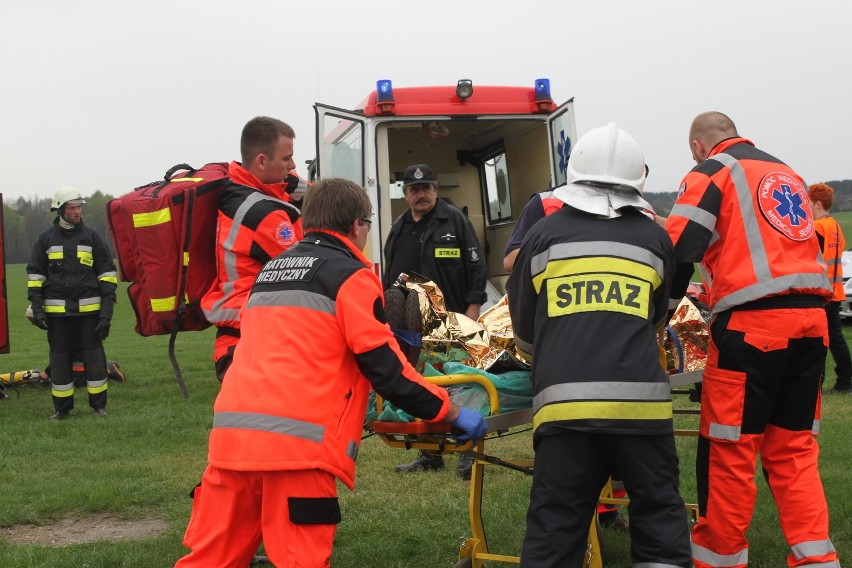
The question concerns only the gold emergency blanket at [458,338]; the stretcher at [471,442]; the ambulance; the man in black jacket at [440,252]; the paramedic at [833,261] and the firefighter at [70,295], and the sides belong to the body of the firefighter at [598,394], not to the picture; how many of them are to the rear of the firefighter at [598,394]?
0

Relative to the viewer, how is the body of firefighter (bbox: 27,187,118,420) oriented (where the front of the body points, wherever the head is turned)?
toward the camera

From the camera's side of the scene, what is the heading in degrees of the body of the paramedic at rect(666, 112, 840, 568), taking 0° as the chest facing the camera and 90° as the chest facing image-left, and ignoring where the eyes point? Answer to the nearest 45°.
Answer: approximately 135°

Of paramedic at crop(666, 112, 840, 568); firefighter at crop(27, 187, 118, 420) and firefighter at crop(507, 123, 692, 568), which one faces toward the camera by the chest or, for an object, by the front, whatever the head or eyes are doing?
firefighter at crop(27, 187, 118, 420)

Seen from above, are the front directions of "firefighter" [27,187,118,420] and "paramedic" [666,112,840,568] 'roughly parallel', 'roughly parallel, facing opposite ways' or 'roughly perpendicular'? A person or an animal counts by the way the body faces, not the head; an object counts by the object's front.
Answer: roughly parallel, facing opposite ways

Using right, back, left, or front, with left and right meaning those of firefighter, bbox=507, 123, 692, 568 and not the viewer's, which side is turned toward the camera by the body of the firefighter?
back

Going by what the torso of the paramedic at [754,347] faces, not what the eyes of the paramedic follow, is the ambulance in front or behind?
in front

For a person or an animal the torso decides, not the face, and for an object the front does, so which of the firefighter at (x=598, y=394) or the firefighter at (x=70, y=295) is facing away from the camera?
the firefighter at (x=598, y=394)

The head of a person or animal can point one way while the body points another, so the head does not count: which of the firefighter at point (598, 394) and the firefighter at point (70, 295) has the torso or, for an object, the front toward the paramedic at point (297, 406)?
the firefighter at point (70, 295)

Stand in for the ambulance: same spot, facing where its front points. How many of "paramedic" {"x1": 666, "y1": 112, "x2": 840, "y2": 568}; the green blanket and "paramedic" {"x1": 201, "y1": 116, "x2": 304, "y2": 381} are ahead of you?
0

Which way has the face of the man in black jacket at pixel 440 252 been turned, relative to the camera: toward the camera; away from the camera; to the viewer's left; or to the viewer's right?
toward the camera

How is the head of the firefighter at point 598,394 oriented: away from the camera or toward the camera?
away from the camera

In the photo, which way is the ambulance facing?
away from the camera

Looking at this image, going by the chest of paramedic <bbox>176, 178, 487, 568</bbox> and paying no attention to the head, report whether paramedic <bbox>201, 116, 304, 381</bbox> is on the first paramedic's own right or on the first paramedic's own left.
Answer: on the first paramedic's own left

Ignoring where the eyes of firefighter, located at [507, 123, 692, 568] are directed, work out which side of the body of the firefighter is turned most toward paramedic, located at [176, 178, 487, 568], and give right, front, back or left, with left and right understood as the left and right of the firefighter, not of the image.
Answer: left

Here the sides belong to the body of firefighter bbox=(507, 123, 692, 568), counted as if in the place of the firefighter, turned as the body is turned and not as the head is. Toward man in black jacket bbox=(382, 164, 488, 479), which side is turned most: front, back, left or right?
front
